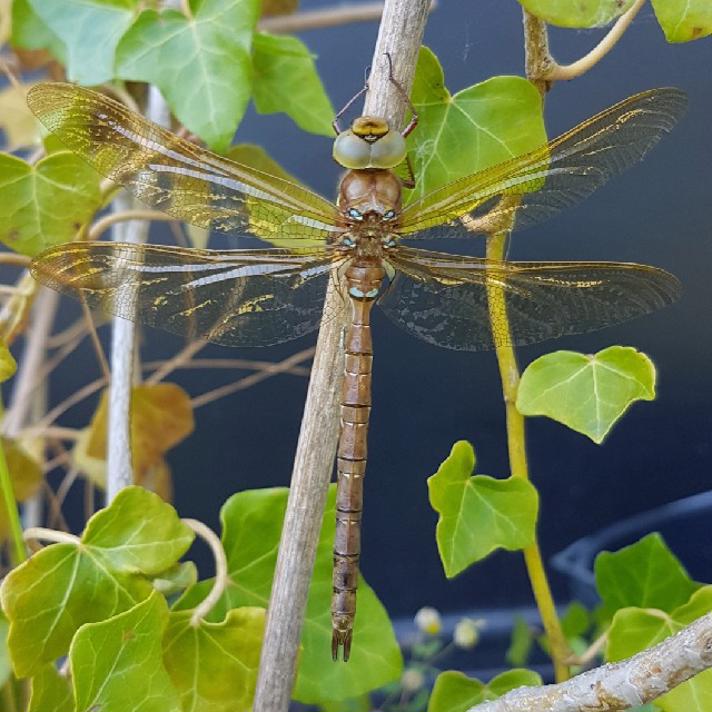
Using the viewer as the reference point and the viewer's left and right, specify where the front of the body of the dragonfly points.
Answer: facing away from the viewer
